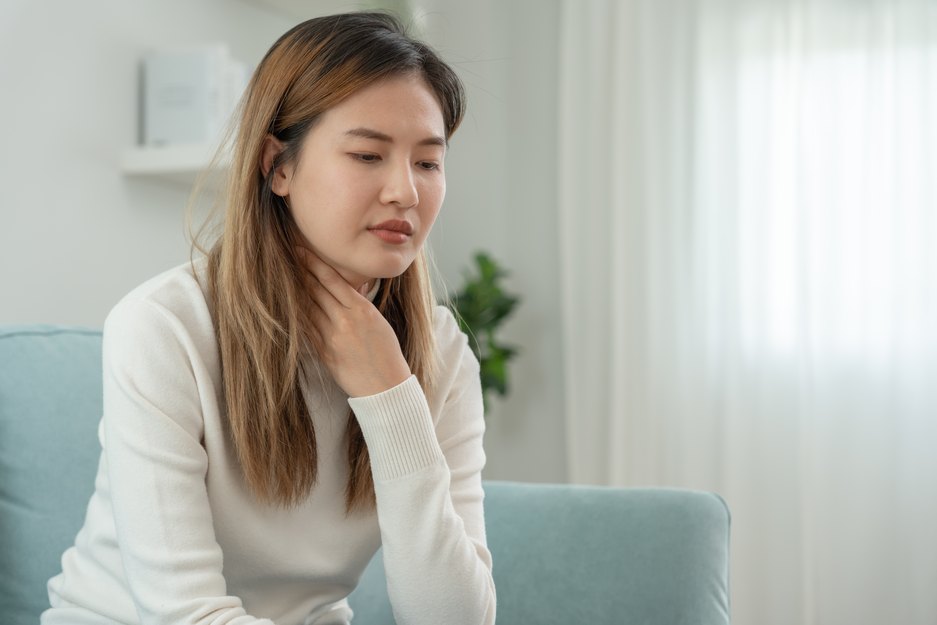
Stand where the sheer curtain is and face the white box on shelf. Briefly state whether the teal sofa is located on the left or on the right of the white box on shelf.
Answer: left

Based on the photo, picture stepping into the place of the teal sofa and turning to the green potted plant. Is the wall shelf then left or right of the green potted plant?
left

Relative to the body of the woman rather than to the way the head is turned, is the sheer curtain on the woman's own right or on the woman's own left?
on the woman's own left

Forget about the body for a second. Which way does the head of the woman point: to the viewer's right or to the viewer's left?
to the viewer's right

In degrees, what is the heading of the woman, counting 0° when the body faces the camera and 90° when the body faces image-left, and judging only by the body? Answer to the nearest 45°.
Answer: approximately 315°

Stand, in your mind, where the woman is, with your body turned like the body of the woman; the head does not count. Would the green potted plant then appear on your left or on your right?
on your left

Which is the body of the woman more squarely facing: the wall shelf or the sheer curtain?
the sheer curtain
